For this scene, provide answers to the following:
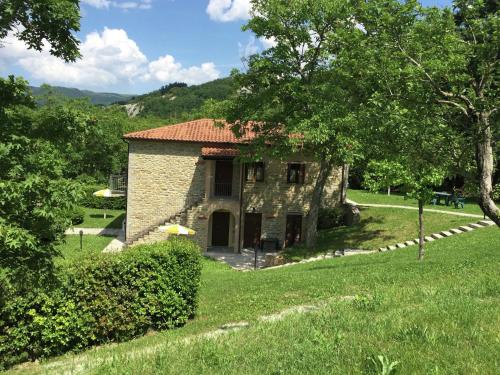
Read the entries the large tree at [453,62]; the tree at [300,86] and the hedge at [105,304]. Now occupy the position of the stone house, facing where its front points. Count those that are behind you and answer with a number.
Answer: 0

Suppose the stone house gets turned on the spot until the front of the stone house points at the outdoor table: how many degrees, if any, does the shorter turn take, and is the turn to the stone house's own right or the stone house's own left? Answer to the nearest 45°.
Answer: approximately 90° to the stone house's own left

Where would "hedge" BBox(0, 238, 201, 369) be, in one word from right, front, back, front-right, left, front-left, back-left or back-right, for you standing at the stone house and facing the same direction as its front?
front

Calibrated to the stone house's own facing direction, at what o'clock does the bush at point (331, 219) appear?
The bush is roughly at 9 o'clock from the stone house.

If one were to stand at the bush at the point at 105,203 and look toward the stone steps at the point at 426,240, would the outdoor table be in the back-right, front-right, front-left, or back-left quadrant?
front-left

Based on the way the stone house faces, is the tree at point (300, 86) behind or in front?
in front

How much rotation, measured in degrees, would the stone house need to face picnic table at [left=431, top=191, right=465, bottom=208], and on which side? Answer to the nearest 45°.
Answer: approximately 90° to its left

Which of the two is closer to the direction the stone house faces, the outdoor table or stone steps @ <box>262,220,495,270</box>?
the stone steps

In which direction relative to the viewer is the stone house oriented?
toward the camera

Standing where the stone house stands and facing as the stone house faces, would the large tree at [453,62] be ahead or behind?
ahead

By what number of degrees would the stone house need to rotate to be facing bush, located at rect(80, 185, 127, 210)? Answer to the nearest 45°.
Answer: approximately 135° to its right
